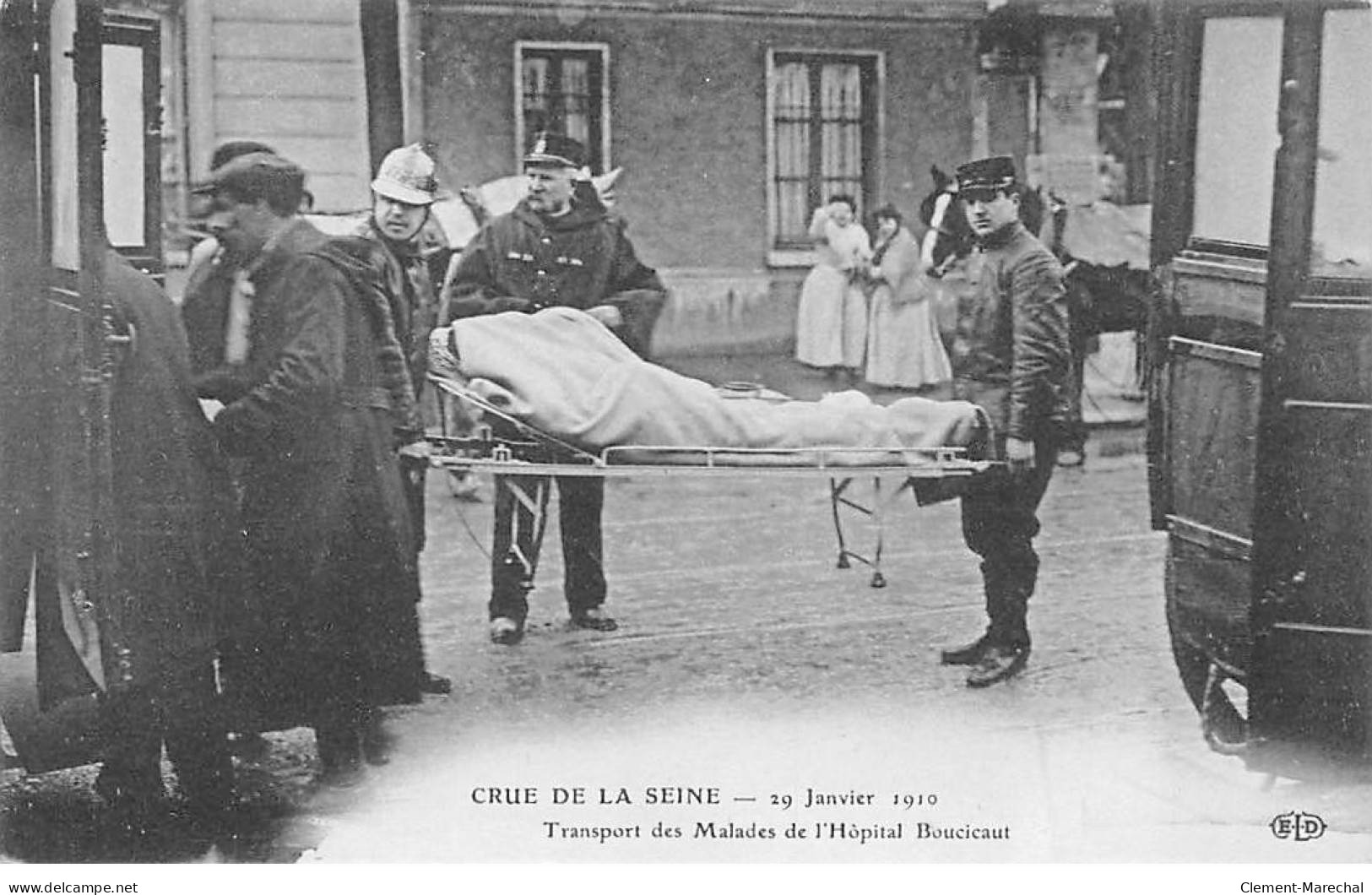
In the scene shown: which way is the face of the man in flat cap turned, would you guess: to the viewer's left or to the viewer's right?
to the viewer's left

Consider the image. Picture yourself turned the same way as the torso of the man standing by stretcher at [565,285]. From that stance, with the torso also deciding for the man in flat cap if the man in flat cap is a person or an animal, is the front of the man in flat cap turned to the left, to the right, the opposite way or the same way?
to the right

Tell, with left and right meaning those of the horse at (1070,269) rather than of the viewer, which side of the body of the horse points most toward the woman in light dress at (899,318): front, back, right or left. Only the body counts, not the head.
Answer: front

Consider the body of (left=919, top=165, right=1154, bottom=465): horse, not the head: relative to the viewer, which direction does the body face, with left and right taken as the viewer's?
facing the viewer and to the left of the viewer

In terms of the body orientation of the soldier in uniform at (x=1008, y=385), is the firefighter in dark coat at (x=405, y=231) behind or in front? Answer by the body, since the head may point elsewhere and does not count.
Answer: in front

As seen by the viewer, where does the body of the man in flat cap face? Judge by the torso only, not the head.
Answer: to the viewer's left

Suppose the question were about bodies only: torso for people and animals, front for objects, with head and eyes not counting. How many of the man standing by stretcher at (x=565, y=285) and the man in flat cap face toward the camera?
1

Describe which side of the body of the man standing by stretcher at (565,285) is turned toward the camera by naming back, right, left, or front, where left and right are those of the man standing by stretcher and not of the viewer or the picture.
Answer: front

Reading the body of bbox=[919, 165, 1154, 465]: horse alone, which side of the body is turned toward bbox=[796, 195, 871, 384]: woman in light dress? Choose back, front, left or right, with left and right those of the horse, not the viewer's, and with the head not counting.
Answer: front
